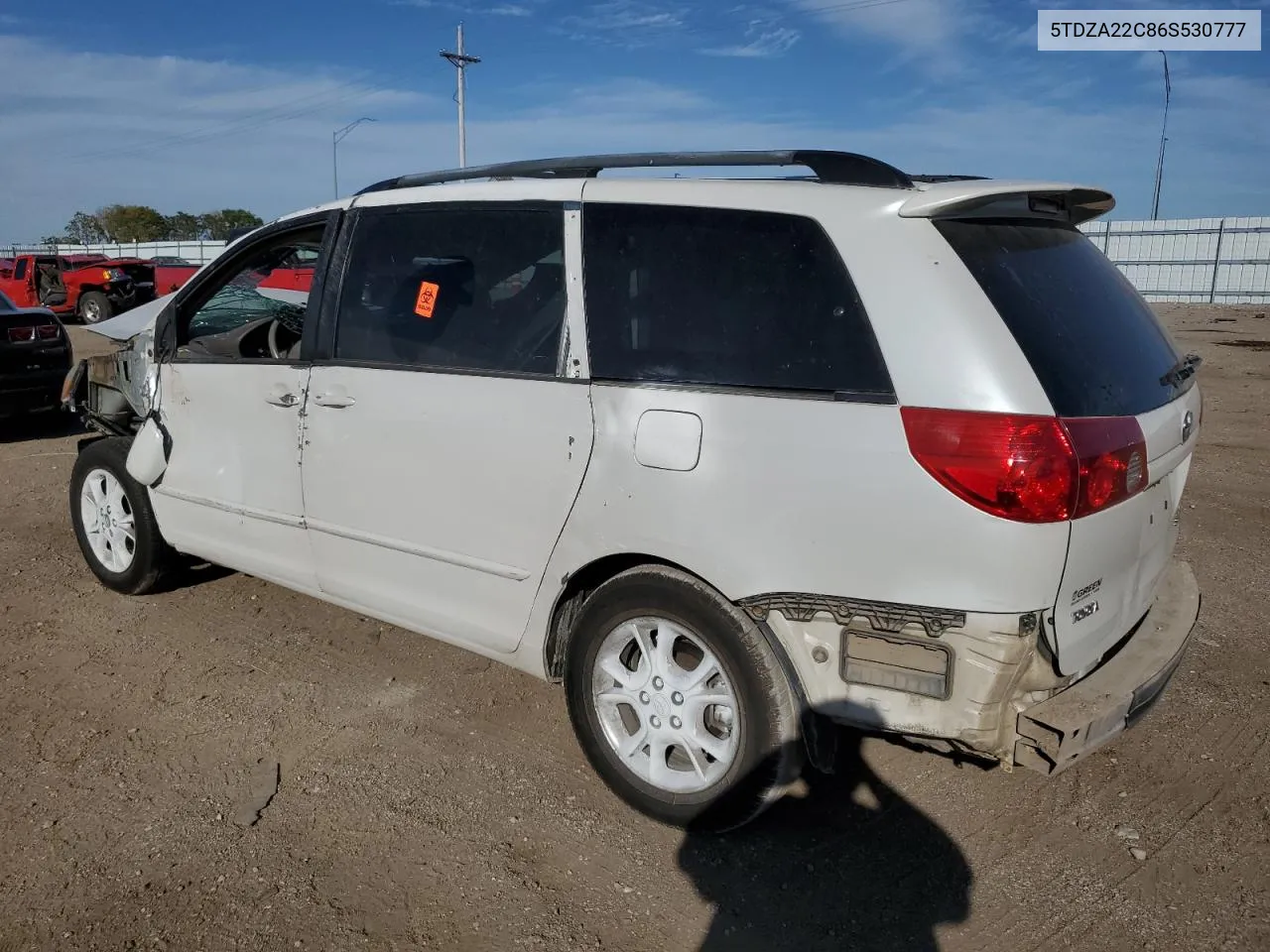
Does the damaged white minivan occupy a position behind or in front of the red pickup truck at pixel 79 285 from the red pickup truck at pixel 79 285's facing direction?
in front

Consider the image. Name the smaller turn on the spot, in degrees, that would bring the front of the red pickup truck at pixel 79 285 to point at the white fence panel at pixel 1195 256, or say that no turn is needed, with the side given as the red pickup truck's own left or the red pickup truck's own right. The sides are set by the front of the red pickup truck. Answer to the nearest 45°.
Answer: approximately 45° to the red pickup truck's own left

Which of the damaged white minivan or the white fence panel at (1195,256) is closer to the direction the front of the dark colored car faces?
the white fence panel

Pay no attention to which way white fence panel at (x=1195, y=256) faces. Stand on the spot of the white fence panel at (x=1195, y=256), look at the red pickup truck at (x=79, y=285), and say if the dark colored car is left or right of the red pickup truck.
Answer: left

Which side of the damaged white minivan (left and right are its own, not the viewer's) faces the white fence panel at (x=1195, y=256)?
right

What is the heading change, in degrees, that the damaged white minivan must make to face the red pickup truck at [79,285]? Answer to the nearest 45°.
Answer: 0° — it already faces it

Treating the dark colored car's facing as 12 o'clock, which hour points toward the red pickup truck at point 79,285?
The red pickup truck is roughly at 12 o'clock from the dark colored car.

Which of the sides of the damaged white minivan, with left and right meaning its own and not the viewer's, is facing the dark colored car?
front

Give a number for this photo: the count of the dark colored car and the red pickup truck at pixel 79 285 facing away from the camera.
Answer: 1

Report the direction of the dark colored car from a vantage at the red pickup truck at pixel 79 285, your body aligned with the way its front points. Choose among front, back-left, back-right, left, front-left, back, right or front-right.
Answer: front-right

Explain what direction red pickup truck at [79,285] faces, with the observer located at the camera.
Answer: facing the viewer and to the right of the viewer

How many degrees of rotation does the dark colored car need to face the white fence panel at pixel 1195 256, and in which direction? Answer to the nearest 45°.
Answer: approximately 90° to its right

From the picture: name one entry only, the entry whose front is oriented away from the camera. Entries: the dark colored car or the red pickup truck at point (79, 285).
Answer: the dark colored car

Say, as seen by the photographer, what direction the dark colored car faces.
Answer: facing away from the viewer
